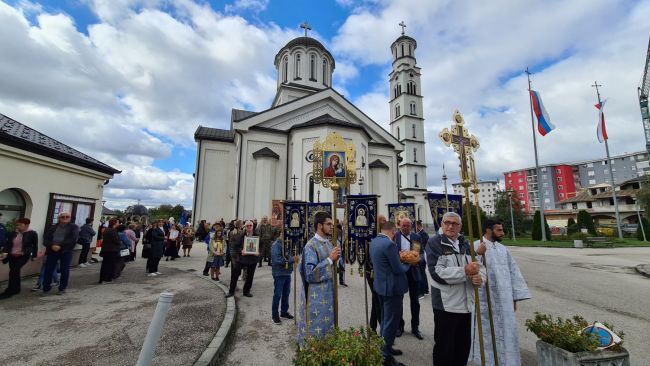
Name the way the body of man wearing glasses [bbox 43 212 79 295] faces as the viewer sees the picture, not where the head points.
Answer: toward the camera

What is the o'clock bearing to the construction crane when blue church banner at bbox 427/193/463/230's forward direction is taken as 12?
The construction crane is roughly at 7 o'clock from the blue church banner.

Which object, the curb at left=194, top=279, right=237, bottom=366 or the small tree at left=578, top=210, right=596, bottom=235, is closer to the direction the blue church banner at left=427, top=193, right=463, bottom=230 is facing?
the curb

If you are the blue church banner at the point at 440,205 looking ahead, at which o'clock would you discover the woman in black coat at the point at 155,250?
The woman in black coat is roughly at 3 o'clock from the blue church banner.

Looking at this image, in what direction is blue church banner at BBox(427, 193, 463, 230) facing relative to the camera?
toward the camera

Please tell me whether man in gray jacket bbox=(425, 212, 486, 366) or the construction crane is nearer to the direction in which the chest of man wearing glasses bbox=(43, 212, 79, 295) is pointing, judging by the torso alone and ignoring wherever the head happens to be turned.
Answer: the man in gray jacket
